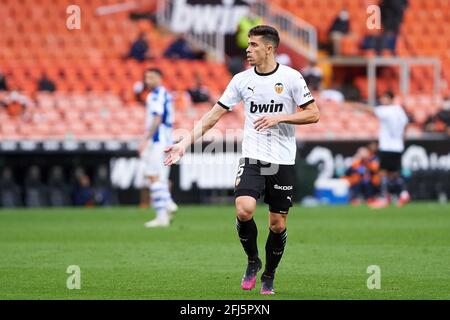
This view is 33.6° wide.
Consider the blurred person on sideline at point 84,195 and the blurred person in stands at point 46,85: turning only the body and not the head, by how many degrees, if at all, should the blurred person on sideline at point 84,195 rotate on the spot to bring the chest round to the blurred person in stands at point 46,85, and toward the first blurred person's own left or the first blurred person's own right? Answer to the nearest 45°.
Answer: approximately 180°

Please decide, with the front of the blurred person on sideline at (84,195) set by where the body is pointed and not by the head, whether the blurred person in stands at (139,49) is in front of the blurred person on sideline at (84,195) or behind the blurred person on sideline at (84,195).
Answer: behind

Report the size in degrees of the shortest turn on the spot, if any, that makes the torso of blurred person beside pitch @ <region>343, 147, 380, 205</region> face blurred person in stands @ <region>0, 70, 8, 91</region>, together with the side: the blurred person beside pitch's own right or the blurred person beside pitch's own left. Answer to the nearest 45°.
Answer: approximately 90° to the blurred person beside pitch's own right

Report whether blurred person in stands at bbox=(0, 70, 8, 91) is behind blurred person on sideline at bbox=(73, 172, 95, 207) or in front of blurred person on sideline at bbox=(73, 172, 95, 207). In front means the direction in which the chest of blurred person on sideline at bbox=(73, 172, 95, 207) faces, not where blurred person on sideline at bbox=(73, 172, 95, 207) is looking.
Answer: behind

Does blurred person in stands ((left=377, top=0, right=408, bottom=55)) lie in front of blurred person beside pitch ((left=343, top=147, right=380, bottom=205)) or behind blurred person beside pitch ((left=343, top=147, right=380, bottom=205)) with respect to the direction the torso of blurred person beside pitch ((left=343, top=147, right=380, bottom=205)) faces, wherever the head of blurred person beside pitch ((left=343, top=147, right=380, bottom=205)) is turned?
behind

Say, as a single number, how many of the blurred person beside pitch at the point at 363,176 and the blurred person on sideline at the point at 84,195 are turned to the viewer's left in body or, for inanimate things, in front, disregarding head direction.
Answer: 0

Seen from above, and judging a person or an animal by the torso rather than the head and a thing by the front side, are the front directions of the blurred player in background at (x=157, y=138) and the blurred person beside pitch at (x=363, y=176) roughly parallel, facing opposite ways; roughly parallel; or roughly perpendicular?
roughly perpendicular

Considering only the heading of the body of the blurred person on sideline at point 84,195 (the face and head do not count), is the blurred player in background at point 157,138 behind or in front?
in front

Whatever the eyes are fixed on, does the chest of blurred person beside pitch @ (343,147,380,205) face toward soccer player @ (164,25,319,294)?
yes
